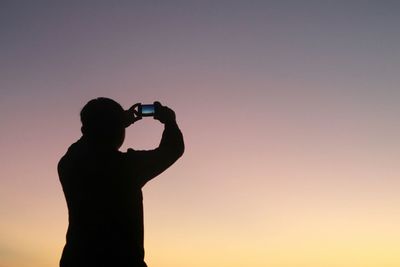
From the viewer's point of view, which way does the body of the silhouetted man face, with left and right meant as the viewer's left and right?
facing away from the viewer and to the right of the viewer

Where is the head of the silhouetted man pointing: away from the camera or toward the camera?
away from the camera
